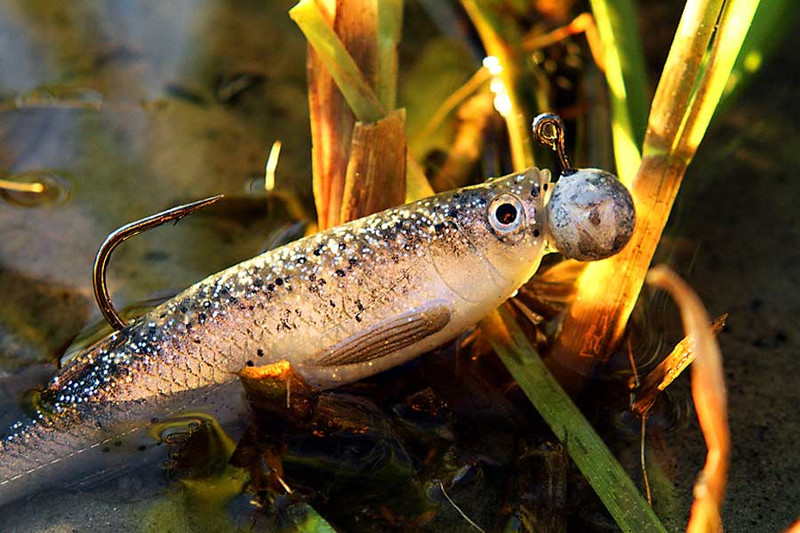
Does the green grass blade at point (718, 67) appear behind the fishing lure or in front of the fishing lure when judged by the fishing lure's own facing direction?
in front

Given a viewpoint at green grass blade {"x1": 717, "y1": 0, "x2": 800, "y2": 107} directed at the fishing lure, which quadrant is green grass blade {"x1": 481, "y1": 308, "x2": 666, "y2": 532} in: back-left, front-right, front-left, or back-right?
front-left

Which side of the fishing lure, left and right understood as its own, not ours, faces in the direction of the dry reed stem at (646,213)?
front

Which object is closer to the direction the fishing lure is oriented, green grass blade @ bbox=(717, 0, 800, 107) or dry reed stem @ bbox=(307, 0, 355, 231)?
the green grass blade

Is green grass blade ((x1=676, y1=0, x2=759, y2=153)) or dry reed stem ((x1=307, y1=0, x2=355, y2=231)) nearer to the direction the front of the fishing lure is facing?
the green grass blade

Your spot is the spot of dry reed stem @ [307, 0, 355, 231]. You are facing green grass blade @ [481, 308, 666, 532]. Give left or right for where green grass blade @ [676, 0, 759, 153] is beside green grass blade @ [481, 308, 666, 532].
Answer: left

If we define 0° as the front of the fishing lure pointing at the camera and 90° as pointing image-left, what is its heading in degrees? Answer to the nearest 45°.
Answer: approximately 270°

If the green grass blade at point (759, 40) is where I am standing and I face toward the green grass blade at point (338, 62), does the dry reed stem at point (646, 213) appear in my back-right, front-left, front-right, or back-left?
front-left

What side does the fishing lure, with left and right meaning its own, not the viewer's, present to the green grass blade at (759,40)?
front

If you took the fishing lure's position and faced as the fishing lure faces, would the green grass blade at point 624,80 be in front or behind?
in front

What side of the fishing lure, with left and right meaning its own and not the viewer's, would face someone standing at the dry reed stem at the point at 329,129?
left

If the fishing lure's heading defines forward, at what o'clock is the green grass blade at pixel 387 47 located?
The green grass blade is roughly at 10 o'clock from the fishing lure.
